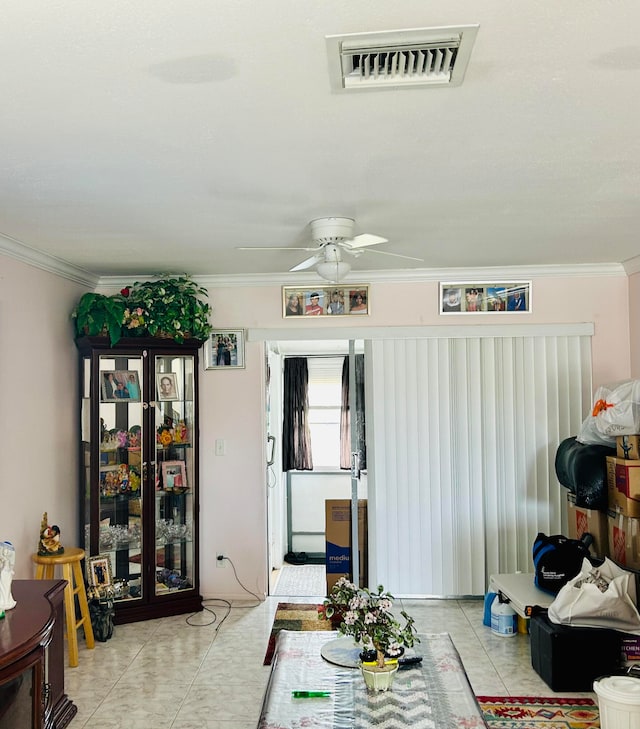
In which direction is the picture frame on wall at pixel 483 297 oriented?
toward the camera

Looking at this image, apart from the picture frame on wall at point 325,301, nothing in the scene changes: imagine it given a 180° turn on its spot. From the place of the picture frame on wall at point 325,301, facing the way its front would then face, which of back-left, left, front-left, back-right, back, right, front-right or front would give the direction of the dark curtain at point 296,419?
front

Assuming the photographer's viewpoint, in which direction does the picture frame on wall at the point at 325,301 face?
facing the viewer

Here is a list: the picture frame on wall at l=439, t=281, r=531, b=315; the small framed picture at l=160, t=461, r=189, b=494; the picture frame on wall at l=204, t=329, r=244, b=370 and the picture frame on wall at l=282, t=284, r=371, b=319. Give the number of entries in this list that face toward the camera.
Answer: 4

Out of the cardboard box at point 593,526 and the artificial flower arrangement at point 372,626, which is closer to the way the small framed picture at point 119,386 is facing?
the artificial flower arrangement

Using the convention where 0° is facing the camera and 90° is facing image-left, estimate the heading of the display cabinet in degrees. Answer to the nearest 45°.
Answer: approximately 315°

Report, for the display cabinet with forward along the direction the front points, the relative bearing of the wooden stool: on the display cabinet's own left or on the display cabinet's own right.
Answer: on the display cabinet's own right

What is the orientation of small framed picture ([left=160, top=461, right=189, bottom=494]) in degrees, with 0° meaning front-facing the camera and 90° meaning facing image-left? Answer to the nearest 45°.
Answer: approximately 0°

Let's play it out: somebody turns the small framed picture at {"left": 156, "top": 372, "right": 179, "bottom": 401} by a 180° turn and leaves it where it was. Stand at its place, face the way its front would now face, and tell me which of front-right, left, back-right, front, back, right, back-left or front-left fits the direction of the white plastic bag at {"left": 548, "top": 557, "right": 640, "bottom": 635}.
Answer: back-right

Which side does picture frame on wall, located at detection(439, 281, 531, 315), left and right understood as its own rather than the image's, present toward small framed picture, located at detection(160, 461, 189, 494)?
right

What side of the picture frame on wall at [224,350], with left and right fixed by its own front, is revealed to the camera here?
front

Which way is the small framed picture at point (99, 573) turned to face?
toward the camera

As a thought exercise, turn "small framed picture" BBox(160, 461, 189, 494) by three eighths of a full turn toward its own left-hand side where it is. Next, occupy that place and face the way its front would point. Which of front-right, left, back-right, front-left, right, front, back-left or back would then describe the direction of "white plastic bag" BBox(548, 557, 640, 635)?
right
